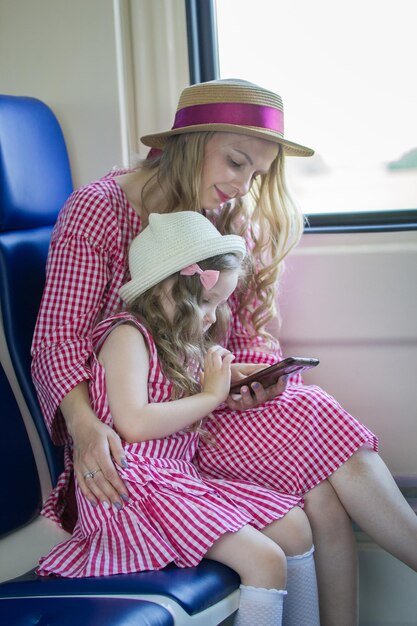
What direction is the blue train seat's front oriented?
to the viewer's right

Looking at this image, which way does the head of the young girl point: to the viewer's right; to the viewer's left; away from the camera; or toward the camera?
to the viewer's right

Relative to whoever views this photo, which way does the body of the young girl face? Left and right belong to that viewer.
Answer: facing to the right of the viewer
